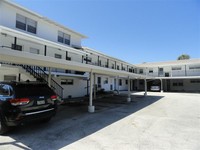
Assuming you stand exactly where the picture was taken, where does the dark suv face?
facing away from the viewer and to the left of the viewer

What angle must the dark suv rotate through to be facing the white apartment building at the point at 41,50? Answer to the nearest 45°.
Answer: approximately 45° to its right

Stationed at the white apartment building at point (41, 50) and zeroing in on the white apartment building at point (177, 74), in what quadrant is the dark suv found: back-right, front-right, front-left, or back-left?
back-right

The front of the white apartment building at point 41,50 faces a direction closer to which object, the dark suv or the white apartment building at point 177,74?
the dark suv

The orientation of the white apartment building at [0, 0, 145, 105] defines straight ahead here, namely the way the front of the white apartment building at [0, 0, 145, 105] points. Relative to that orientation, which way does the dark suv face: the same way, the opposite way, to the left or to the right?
the opposite way

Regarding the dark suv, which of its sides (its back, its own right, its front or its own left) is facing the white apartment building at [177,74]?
right

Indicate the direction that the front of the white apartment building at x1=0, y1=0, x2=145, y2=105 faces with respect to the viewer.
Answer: facing the viewer and to the right of the viewer

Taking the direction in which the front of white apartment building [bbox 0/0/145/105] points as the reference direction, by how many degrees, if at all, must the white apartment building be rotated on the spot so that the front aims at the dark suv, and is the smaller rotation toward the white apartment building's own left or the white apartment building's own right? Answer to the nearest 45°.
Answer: approximately 45° to the white apartment building's own right

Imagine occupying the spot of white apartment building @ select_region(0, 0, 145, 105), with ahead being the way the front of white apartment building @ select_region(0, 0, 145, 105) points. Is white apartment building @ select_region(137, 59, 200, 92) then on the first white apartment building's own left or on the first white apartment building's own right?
on the first white apartment building's own left
